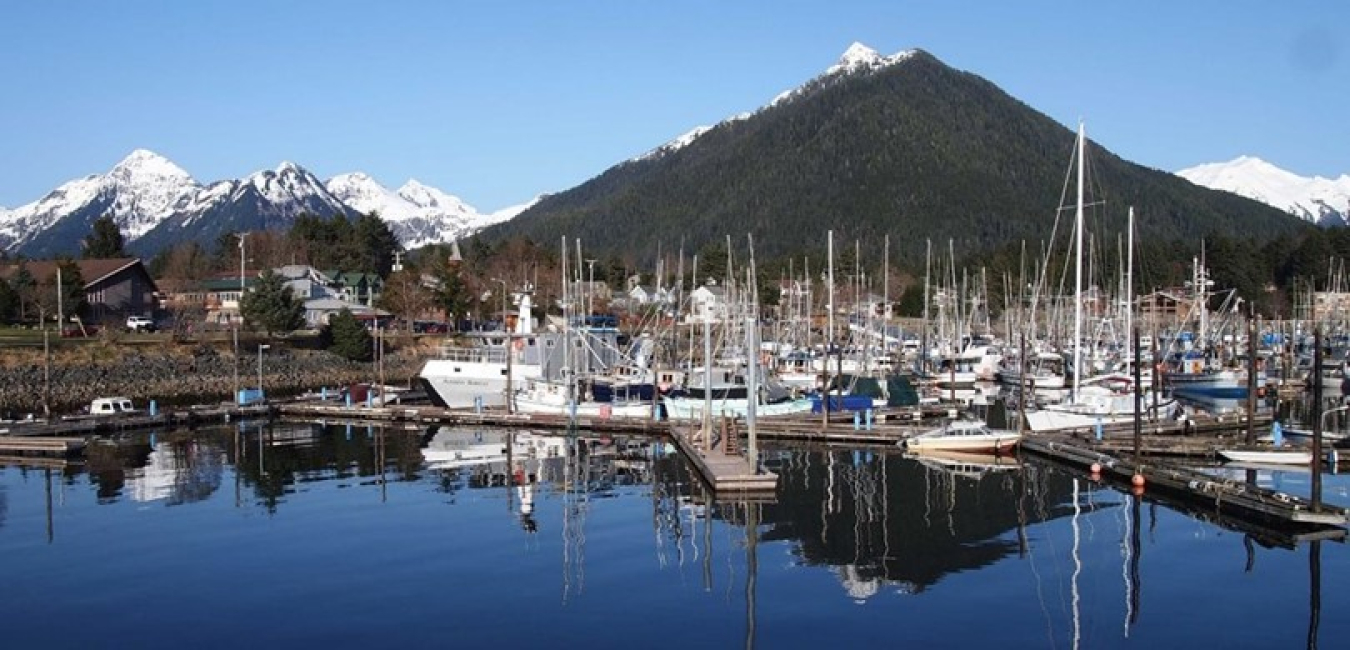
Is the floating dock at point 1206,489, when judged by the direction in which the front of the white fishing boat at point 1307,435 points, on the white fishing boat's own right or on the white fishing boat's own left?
on the white fishing boat's own left

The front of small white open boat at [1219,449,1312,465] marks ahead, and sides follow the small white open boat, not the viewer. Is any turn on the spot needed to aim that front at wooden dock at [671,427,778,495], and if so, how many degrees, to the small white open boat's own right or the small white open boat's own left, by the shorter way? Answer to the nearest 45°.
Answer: approximately 45° to the small white open boat's own left

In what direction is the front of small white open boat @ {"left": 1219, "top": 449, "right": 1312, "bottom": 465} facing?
to the viewer's left

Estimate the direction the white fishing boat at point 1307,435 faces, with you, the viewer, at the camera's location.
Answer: facing to the left of the viewer

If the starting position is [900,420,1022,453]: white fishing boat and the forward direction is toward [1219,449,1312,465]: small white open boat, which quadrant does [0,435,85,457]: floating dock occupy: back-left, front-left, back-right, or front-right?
back-right
